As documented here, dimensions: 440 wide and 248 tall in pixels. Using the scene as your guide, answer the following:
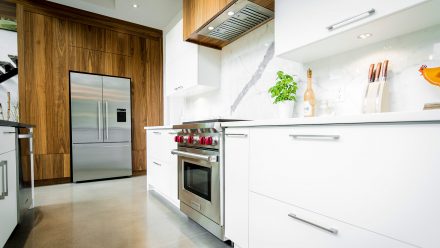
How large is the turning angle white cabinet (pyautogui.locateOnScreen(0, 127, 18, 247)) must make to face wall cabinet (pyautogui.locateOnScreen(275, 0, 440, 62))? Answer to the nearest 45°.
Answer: approximately 45° to its right

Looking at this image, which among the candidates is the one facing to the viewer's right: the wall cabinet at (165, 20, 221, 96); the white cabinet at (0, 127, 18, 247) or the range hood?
the white cabinet

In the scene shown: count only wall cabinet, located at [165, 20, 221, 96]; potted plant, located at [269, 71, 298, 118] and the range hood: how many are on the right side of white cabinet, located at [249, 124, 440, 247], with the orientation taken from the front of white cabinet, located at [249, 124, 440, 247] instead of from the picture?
3

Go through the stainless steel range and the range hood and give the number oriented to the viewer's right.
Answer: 0

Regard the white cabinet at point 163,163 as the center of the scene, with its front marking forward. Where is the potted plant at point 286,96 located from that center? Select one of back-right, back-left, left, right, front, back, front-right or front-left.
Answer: left

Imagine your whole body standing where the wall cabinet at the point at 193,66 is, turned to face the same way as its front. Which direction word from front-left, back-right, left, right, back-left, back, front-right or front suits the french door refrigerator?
right

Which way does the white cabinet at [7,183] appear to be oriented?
to the viewer's right

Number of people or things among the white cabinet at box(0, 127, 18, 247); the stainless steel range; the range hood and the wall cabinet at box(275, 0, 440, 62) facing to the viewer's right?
1

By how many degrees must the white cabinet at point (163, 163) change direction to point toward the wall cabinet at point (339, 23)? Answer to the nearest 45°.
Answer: approximately 90° to its left

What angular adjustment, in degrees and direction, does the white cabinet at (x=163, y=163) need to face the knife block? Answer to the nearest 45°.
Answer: approximately 90° to its left

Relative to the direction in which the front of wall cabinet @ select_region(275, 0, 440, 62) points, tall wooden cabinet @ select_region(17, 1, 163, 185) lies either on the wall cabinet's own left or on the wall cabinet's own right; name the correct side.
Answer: on the wall cabinet's own right

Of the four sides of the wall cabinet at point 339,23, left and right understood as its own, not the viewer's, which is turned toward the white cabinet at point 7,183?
front

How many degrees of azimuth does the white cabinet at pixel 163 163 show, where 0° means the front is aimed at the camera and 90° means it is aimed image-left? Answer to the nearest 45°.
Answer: approximately 45°

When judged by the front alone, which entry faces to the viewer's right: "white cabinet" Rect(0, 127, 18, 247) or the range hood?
the white cabinet

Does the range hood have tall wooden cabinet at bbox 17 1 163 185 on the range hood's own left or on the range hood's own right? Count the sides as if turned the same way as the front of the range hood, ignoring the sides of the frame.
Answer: on the range hood's own right

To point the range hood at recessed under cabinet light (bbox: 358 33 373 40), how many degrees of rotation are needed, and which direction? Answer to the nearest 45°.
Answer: approximately 90° to its left

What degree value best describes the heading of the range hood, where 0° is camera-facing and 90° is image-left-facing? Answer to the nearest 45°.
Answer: approximately 45°

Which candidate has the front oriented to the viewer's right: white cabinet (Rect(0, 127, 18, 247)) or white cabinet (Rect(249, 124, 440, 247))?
white cabinet (Rect(0, 127, 18, 247))
